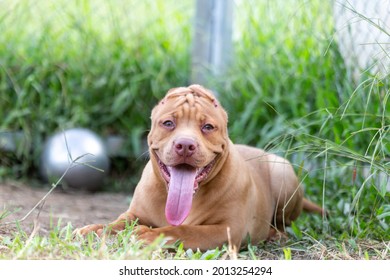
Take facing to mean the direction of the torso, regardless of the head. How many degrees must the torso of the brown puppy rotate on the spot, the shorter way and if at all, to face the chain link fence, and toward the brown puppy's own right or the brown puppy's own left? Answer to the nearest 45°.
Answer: approximately 180°

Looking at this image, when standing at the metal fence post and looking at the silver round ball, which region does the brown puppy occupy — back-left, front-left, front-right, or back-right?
front-left

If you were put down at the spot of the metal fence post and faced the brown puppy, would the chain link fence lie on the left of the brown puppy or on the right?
left

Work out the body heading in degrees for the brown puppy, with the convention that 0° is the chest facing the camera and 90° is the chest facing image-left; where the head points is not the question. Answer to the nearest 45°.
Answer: approximately 45°

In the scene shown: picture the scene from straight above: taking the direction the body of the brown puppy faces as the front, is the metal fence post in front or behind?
behind

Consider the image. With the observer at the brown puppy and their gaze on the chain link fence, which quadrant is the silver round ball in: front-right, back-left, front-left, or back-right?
front-left

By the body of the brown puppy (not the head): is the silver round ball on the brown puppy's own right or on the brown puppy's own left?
on the brown puppy's own right
